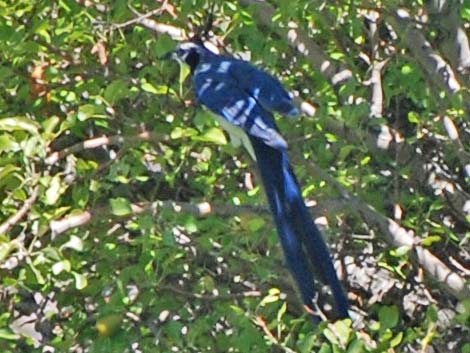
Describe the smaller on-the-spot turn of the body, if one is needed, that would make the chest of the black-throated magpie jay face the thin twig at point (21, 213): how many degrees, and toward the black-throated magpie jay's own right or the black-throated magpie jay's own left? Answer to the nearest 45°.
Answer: approximately 45° to the black-throated magpie jay's own left

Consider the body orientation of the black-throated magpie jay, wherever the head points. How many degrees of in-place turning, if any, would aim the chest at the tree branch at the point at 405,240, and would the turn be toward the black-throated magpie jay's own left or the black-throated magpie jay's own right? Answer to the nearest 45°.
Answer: approximately 135° to the black-throated magpie jay's own right

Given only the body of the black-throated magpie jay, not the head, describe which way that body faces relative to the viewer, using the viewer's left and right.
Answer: facing away from the viewer and to the left of the viewer

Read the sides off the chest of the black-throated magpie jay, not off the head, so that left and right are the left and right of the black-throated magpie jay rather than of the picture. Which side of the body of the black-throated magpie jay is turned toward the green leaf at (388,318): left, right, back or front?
back
